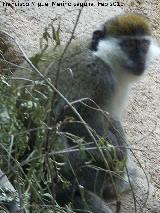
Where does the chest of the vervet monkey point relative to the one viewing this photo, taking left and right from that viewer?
facing the viewer and to the right of the viewer
